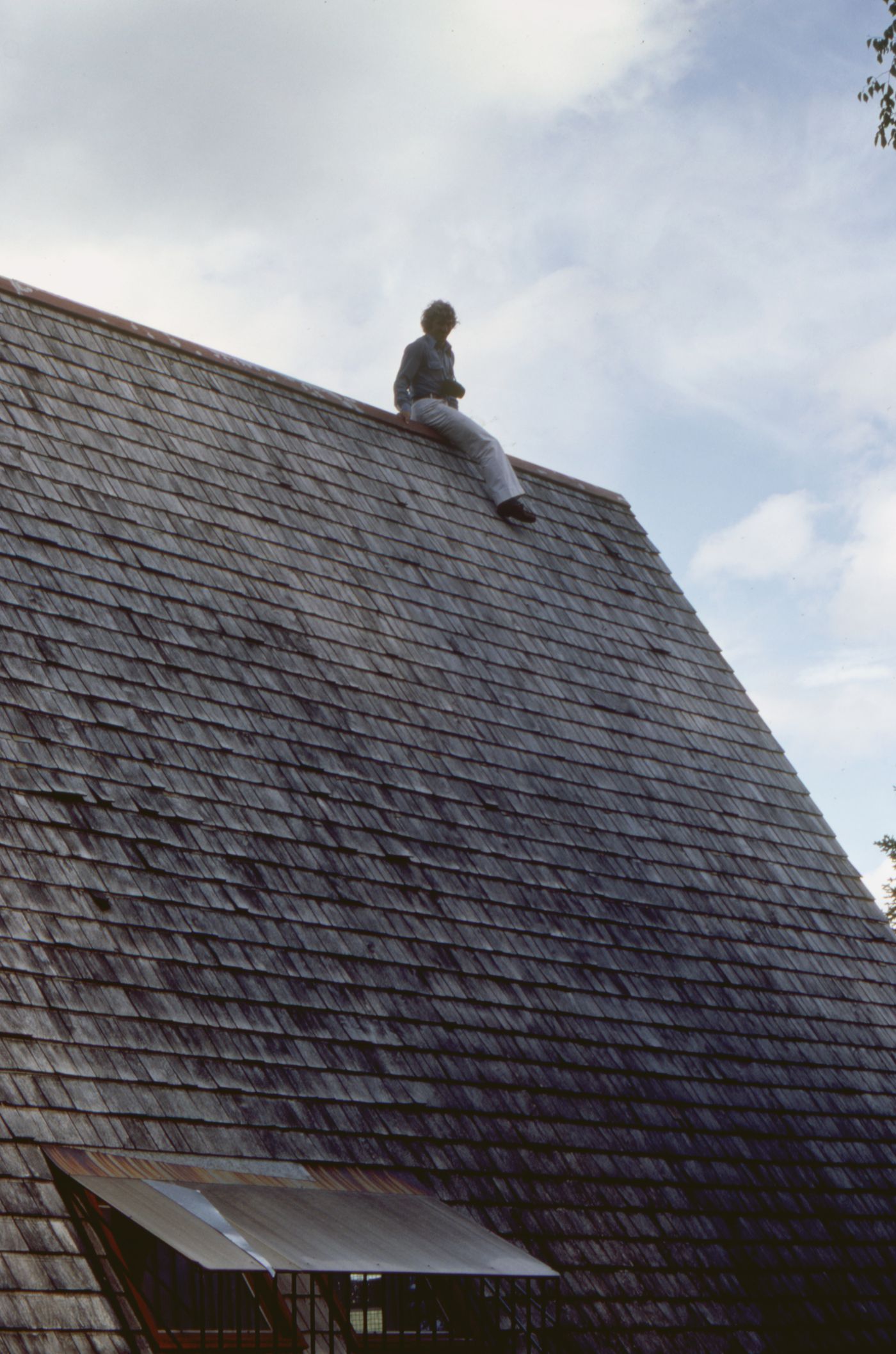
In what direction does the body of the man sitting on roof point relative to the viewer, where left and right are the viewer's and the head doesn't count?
facing the viewer and to the right of the viewer
